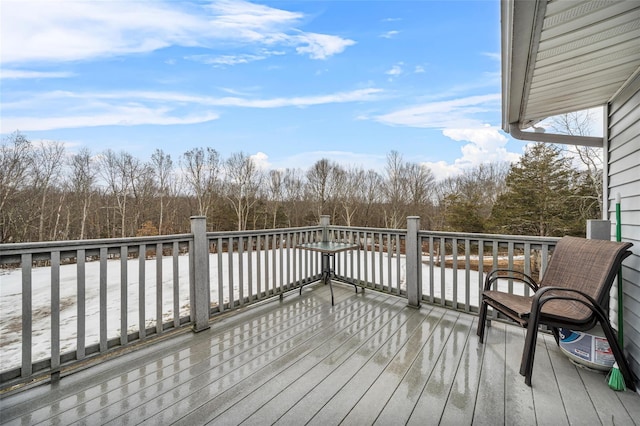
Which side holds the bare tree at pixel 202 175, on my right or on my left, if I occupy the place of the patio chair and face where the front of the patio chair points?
on my right

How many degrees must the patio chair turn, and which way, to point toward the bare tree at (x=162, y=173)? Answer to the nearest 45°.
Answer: approximately 45° to its right

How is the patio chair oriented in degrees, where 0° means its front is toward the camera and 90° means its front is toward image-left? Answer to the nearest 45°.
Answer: approximately 45°

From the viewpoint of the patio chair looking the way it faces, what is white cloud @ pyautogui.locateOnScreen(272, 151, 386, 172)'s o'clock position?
The white cloud is roughly at 3 o'clock from the patio chair.

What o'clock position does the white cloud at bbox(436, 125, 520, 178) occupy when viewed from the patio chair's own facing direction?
The white cloud is roughly at 4 o'clock from the patio chair.

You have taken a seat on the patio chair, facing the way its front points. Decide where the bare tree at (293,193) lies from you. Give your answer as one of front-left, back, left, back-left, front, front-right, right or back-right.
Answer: right

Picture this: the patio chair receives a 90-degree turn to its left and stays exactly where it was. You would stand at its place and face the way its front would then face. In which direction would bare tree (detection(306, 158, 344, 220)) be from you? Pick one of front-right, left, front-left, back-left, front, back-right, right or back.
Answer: back

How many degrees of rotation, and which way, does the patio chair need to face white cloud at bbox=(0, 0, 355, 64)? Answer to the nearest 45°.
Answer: approximately 45° to its right

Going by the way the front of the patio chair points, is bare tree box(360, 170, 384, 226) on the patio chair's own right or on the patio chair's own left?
on the patio chair's own right

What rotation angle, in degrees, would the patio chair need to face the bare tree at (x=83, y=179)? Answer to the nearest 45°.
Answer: approximately 45° to its right
